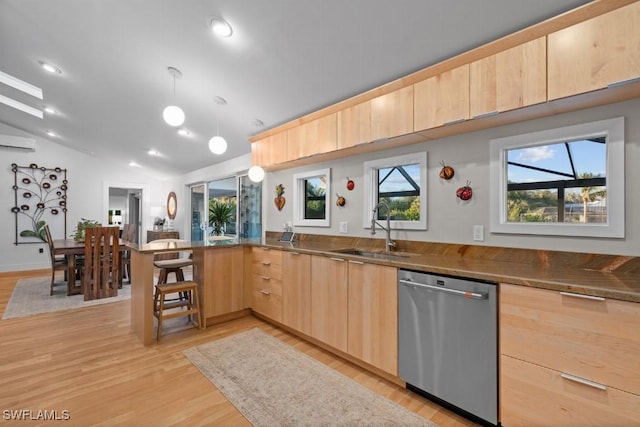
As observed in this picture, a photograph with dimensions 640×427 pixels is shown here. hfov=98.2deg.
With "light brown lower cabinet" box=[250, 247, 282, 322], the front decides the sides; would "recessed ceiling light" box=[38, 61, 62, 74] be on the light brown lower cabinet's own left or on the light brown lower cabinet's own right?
on the light brown lower cabinet's own right

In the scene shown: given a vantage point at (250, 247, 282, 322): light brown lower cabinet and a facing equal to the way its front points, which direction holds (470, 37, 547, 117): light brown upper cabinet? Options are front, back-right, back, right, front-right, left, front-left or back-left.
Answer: left

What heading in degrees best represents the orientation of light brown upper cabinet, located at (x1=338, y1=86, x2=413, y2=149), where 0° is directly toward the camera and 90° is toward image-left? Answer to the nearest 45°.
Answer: approximately 45°

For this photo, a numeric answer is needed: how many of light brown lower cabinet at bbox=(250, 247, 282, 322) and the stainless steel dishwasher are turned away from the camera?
0

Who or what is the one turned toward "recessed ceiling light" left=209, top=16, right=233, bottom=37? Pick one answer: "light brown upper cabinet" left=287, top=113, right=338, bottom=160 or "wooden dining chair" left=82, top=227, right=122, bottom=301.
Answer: the light brown upper cabinet

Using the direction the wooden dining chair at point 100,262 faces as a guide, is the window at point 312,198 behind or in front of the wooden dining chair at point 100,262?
behind

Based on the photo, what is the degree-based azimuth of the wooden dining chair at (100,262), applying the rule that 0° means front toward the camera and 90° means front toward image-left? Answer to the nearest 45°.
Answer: approximately 180°

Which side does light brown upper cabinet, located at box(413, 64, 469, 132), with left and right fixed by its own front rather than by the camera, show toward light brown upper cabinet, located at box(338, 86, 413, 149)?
right

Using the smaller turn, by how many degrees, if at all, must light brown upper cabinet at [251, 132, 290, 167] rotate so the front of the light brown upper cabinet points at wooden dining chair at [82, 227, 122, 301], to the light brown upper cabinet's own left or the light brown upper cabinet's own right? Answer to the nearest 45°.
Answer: approximately 45° to the light brown upper cabinet's own right

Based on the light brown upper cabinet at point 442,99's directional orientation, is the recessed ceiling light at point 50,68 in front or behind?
in front

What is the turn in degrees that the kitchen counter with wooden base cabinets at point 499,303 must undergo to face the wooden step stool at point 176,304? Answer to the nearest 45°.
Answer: approximately 45° to its right
